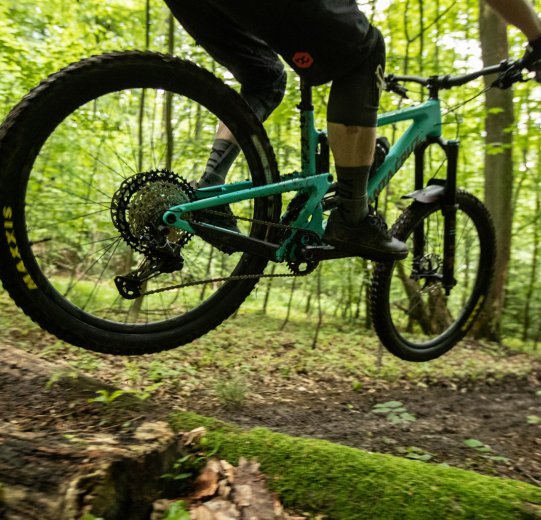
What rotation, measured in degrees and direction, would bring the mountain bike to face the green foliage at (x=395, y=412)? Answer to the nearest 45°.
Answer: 0° — it already faces it

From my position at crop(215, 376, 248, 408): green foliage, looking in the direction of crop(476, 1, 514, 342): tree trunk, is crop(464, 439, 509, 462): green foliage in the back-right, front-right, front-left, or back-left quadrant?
front-right

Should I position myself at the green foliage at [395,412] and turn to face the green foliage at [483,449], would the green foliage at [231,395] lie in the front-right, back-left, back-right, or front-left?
back-right

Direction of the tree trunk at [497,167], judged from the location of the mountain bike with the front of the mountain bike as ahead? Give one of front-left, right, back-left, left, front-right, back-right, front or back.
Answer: front

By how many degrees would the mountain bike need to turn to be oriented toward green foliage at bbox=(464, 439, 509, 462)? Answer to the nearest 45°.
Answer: approximately 45° to its right

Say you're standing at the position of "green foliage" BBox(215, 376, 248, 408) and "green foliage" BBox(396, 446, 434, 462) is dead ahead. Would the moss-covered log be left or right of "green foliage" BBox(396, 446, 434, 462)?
right

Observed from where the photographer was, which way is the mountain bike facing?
facing away from the viewer and to the right of the viewer

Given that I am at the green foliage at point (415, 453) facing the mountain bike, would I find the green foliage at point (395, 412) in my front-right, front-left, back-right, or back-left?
back-right
